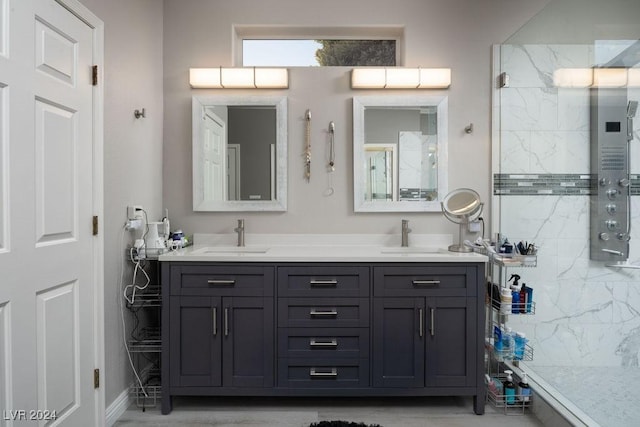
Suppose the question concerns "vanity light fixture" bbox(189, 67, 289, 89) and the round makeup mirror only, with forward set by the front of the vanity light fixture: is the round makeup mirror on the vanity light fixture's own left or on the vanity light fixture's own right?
on the vanity light fixture's own left

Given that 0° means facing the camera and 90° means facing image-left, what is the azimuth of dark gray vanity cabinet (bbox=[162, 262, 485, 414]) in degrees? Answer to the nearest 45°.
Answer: approximately 0°

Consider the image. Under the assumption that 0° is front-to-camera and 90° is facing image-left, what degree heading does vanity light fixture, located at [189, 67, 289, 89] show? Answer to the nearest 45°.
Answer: approximately 0°
